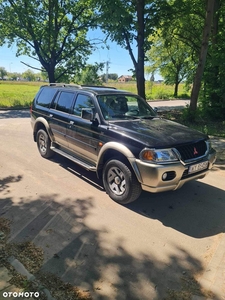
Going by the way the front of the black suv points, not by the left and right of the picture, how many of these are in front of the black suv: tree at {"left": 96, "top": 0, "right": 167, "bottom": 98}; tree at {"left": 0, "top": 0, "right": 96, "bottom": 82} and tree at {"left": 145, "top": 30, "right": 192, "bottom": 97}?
0

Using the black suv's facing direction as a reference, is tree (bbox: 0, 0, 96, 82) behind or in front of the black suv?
behind

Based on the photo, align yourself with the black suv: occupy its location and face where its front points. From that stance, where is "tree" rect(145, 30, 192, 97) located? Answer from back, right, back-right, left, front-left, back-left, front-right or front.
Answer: back-left

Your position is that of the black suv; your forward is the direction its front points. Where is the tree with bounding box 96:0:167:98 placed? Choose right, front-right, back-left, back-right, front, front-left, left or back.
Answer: back-left
